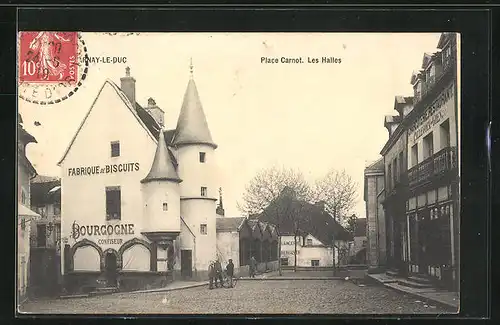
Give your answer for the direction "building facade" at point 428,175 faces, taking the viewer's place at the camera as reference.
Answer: facing the viewer and to the left of the viewer

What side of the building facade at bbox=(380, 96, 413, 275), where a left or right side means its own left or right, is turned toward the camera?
left
